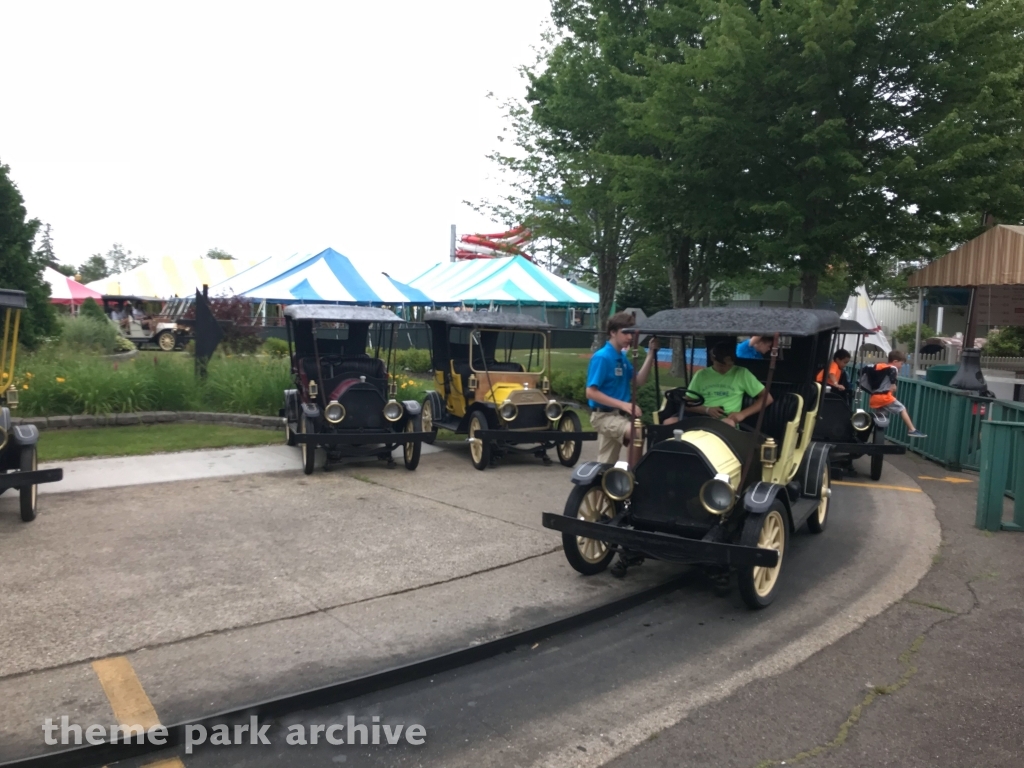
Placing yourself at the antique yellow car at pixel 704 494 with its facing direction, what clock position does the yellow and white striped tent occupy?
The yellow and white striped tent is roughly at 3 o'clock from the antique yellow car.

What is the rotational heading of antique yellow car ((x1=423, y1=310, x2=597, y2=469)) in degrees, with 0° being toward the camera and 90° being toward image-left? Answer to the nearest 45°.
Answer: approximately 315°

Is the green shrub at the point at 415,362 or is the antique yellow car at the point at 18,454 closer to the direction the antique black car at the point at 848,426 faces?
the antique yellow car

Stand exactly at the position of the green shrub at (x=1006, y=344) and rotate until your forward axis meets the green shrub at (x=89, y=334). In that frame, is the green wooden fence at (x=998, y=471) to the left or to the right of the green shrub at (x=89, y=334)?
left

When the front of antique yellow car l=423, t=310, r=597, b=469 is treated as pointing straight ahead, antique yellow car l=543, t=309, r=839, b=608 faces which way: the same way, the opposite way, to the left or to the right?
to the right

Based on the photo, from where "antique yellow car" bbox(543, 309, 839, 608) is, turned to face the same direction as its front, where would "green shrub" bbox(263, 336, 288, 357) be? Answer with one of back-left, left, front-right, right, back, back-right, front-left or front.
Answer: right

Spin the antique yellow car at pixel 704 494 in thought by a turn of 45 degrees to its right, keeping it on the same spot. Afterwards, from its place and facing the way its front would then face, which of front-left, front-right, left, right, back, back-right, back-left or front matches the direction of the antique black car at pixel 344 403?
front-right

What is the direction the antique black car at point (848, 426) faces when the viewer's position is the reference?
facing the viewer

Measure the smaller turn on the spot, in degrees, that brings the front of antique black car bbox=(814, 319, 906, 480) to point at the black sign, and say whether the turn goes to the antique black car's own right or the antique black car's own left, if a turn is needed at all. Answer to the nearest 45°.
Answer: approximately 90° to the antique black car's own right

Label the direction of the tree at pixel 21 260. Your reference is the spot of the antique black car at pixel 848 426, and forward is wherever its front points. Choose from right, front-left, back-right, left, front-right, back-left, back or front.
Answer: right

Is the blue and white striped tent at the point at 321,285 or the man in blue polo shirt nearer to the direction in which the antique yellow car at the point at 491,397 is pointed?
the man in blue polo shirt

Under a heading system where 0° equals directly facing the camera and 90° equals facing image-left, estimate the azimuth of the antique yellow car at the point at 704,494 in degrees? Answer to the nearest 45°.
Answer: approximately 45°

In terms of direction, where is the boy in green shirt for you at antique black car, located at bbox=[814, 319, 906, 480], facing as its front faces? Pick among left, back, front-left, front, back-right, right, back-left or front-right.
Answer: front
